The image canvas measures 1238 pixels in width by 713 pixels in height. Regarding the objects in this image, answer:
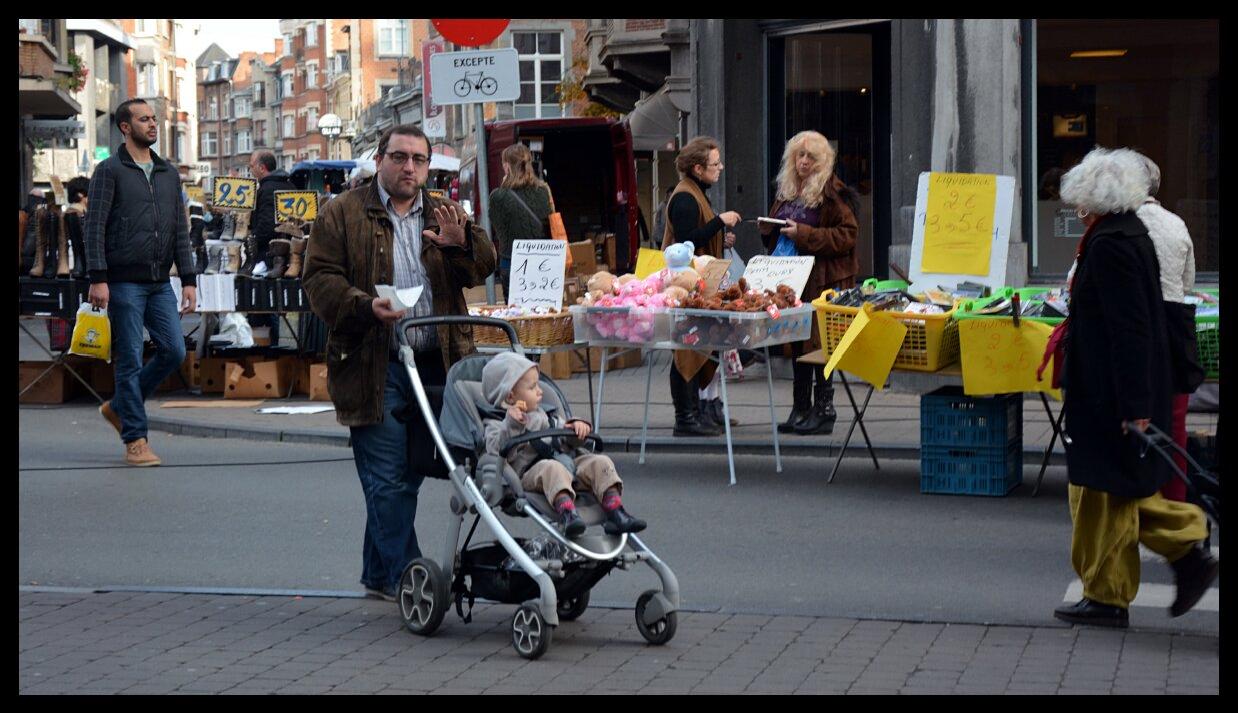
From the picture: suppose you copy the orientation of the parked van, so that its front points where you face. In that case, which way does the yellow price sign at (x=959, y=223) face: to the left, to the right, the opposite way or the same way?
the opposite way

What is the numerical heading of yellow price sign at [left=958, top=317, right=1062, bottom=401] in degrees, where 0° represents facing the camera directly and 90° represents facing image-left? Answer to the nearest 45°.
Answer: approximately 0°

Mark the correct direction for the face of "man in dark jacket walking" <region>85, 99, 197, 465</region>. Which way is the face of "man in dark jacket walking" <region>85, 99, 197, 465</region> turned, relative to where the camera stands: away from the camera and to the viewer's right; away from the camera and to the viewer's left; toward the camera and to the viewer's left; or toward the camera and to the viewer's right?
toward the camera and to the viewer's right

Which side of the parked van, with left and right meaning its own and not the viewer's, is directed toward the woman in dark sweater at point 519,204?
back

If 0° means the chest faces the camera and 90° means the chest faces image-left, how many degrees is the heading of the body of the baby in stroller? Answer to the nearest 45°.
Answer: approximately 315°

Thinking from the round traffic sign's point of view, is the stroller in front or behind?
in front

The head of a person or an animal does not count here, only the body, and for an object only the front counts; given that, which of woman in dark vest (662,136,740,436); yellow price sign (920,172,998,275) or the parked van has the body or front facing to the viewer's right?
the woman in dark vest

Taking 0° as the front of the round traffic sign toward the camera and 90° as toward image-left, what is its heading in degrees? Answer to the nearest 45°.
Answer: approximately 0°

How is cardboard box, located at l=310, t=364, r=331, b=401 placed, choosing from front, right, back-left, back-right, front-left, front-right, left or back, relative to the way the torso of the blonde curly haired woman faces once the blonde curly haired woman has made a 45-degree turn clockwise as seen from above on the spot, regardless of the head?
front-right
